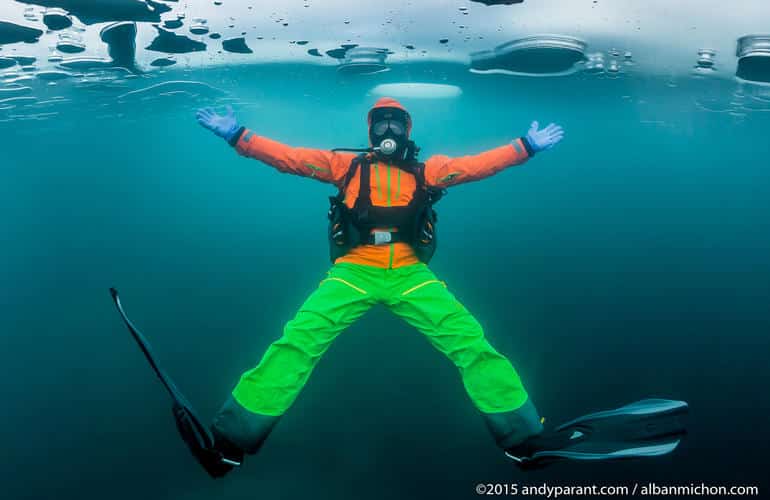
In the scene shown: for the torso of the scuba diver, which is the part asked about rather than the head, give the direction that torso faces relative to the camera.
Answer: toward the camera

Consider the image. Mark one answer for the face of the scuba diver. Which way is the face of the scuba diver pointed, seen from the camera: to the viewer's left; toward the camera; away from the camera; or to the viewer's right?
toward the camera
